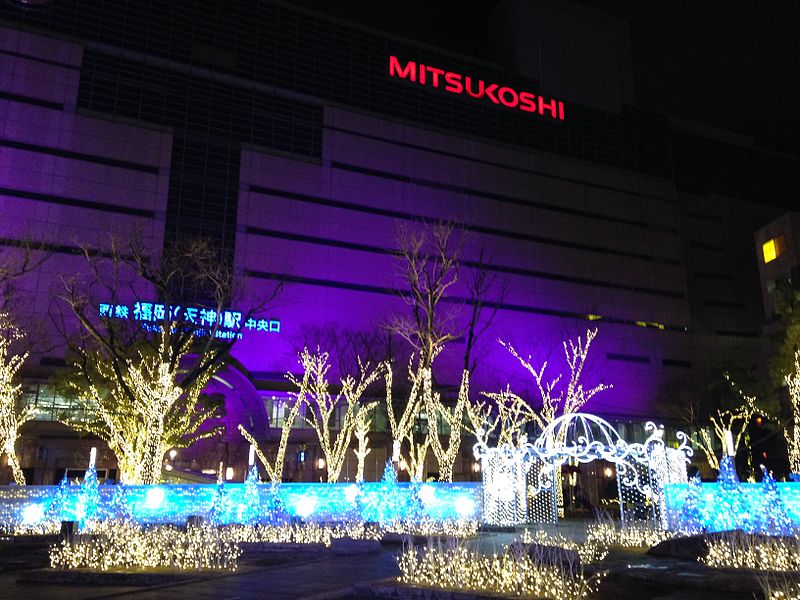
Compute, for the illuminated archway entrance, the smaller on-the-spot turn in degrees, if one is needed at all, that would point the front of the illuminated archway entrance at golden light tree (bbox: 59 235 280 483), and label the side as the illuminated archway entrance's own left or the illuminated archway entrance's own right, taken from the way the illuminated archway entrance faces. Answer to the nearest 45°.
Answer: approximately 90° to the illuminated archway entrance's own right

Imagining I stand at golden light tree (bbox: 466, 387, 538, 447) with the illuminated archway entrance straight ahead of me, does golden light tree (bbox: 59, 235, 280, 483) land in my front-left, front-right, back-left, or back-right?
front-right

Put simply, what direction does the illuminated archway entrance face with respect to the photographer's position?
facing the viewer

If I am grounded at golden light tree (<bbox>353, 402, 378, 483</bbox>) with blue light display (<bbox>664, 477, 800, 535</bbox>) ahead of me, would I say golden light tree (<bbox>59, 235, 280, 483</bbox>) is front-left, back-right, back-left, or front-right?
back-right

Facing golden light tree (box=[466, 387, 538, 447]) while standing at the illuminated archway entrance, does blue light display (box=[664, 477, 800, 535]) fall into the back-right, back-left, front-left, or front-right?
back-right

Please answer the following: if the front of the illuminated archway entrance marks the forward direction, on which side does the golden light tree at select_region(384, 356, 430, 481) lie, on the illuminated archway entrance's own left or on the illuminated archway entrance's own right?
on the illuminated archway entrance's own right

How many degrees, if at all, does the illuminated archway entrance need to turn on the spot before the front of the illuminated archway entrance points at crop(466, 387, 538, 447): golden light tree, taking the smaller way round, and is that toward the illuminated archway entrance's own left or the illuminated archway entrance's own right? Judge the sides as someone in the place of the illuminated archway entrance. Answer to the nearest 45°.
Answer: approximately 180°

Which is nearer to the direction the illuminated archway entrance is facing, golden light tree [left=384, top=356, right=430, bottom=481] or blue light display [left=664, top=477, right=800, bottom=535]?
the blue light display

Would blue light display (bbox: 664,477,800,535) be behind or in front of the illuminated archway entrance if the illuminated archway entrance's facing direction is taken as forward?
in front

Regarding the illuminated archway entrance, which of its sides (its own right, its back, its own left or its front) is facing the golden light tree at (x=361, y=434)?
right
